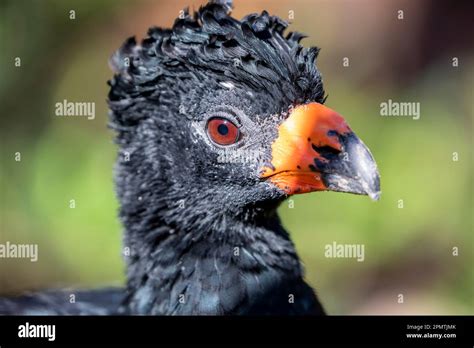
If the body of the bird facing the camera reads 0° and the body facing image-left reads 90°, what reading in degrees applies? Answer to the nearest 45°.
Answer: approximately 270°
